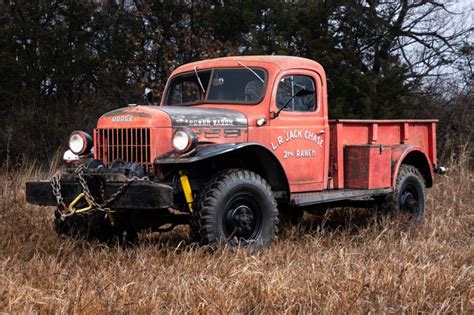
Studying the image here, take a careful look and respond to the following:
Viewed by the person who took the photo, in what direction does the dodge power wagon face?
facing the viewer and to the left of the viewer
